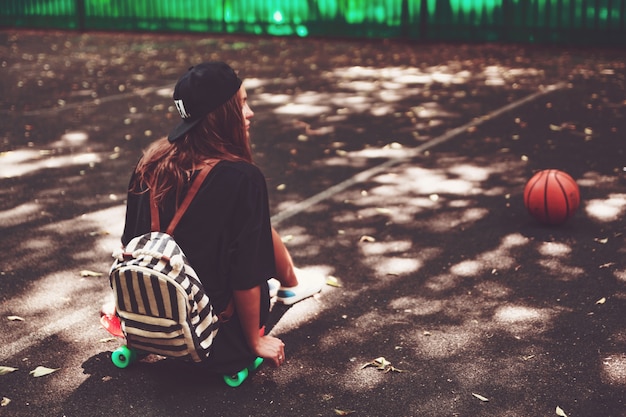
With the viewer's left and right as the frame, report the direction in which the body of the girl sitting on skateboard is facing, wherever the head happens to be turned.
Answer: facing away from the viewer and to the right of the viewer

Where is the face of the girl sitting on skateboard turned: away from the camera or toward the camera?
away from the camera

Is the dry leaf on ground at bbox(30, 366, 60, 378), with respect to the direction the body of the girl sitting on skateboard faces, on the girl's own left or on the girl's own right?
on the girl's own left

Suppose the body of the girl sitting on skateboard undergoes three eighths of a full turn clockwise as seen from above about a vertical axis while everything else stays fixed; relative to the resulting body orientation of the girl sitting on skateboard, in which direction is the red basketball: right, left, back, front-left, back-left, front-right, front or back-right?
back-left

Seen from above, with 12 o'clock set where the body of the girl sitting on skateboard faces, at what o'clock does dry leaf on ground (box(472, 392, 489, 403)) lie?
The dry leaf on ground is roughly at 2 o'clock from the girl sitting on skateboard.

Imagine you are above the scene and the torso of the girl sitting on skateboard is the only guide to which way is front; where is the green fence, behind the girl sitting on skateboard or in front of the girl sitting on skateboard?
in front

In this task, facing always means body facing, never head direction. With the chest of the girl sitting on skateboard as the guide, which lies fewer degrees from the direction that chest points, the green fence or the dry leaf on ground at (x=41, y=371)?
the green fence
